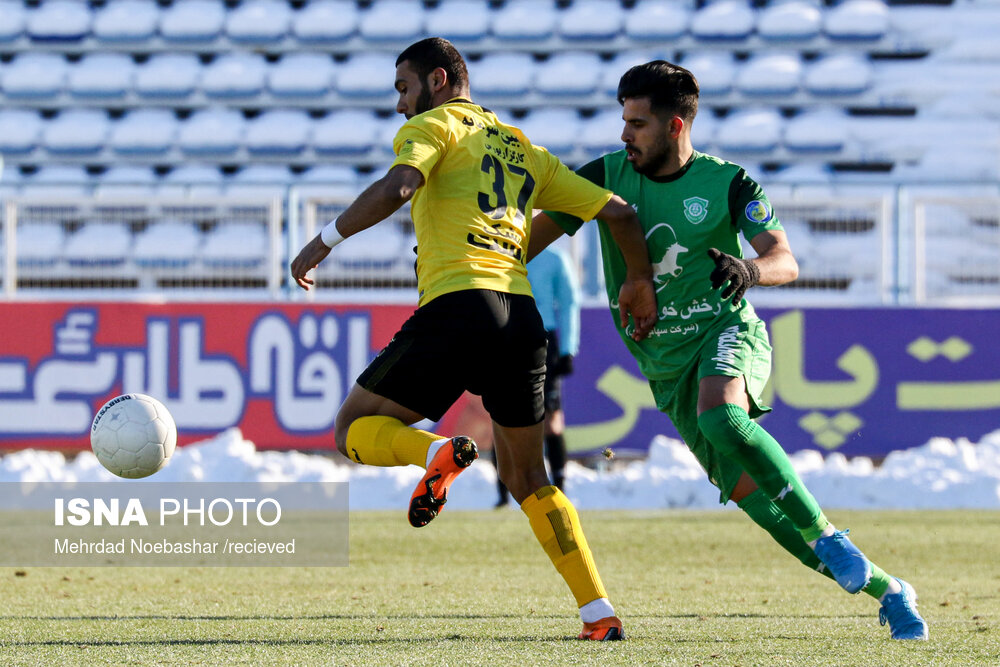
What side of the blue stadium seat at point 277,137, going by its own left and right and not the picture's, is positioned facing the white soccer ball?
front

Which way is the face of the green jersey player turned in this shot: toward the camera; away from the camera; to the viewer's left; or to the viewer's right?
to the viewer's left

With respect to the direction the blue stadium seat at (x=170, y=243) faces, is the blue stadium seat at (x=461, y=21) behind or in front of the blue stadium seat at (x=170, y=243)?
behind

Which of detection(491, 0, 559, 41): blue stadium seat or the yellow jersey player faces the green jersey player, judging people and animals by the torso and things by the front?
the blue stadium seat

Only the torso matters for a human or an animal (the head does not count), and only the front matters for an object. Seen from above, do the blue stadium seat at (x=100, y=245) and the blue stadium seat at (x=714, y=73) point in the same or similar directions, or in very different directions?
same or similar directions

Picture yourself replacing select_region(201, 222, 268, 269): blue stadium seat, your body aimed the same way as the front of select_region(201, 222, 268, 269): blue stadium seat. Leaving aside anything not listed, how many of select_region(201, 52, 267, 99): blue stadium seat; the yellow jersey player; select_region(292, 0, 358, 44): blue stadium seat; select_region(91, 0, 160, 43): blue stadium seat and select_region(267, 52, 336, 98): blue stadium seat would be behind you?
4

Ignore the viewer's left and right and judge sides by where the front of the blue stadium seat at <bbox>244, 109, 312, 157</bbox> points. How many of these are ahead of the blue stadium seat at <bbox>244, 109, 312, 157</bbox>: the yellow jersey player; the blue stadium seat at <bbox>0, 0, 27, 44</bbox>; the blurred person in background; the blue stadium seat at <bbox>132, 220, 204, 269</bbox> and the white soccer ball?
4

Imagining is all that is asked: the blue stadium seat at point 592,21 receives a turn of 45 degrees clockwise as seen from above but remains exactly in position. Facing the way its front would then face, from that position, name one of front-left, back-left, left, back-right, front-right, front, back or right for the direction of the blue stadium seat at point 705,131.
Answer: left

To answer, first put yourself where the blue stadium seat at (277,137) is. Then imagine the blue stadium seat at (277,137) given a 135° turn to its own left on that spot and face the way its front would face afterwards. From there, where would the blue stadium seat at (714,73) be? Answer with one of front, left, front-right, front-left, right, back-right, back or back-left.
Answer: front-right

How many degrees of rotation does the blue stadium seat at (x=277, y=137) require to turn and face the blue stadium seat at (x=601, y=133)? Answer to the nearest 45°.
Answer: approximately 90° to its left

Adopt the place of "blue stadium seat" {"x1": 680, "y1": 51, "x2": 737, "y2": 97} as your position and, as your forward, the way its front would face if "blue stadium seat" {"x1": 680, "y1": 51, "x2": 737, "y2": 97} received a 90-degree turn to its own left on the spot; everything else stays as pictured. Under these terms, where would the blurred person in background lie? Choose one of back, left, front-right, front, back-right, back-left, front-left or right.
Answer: right

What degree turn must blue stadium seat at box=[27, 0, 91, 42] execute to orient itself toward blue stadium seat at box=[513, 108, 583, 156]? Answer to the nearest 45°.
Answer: approximately 45° to its left

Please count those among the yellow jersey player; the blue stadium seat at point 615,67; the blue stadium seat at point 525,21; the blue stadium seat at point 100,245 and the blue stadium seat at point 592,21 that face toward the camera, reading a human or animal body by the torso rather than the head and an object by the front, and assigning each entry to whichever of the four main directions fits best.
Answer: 4

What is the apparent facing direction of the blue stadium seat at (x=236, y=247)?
toward the camera

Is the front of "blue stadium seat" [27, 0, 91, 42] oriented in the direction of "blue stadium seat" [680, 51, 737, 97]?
no

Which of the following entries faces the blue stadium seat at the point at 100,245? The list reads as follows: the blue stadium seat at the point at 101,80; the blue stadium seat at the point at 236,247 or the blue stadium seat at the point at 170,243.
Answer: the blue stadium seat at the point at 101,80

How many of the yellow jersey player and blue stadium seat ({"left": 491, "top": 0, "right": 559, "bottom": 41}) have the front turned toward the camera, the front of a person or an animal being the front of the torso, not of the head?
1

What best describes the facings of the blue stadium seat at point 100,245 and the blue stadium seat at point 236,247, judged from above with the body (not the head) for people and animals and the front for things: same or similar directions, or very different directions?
same or similar directions

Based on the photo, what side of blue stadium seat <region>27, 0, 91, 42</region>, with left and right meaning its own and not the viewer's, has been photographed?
front

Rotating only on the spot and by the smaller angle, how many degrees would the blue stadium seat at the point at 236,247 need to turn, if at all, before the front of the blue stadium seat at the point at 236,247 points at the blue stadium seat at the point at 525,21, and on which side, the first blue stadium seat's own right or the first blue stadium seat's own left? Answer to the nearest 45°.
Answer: approximately 135° to the first blue stadium seat's own left

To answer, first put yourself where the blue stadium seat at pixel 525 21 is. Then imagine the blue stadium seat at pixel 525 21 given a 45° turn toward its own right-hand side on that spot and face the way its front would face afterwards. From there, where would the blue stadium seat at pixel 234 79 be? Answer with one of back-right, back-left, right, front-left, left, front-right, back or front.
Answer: front-right

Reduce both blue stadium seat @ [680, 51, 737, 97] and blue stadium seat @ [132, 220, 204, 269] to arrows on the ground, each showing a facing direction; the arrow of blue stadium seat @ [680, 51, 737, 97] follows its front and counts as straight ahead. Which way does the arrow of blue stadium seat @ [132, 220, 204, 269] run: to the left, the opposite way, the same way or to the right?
the same way

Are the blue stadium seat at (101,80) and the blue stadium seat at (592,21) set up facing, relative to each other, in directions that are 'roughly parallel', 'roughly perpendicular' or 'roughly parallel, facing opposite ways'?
roughly parallel

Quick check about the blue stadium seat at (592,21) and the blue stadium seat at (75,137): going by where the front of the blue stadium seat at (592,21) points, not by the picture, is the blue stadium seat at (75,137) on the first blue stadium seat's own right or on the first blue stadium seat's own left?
on the first blue stadium seat's own right
